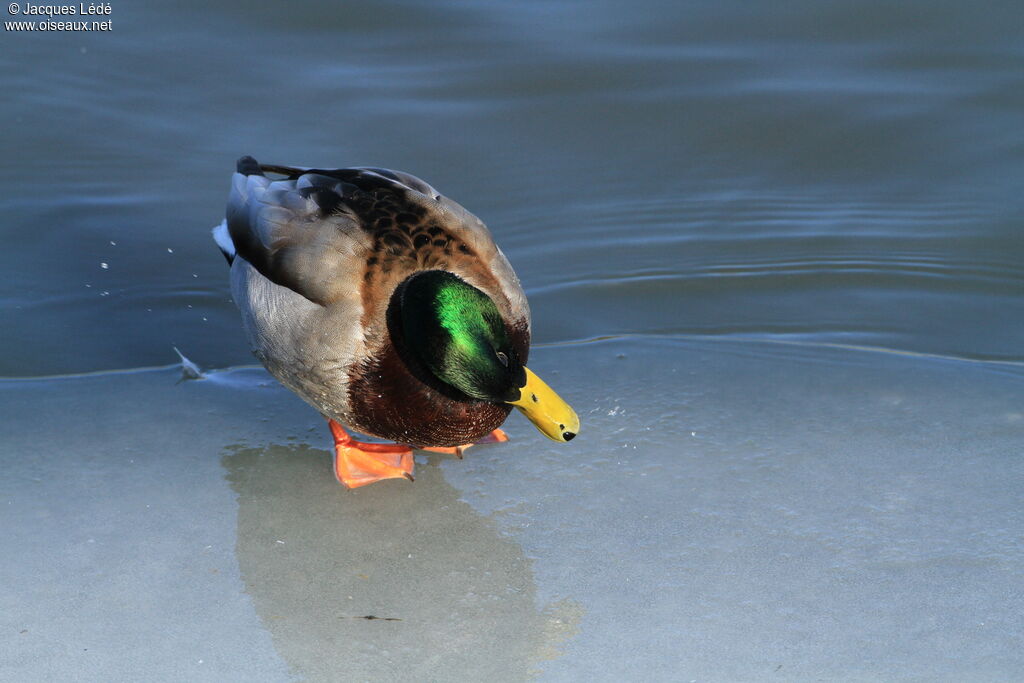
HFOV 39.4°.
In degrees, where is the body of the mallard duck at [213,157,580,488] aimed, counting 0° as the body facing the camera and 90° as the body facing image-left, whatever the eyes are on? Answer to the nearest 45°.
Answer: approximately 315°
